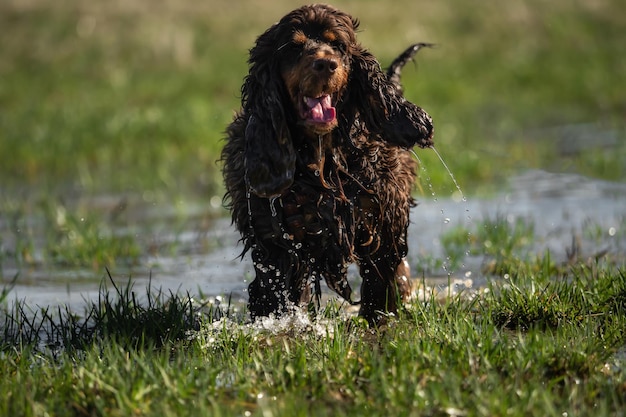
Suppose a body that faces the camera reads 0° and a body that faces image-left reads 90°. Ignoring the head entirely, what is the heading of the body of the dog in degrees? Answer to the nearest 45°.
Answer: approximately 0°
